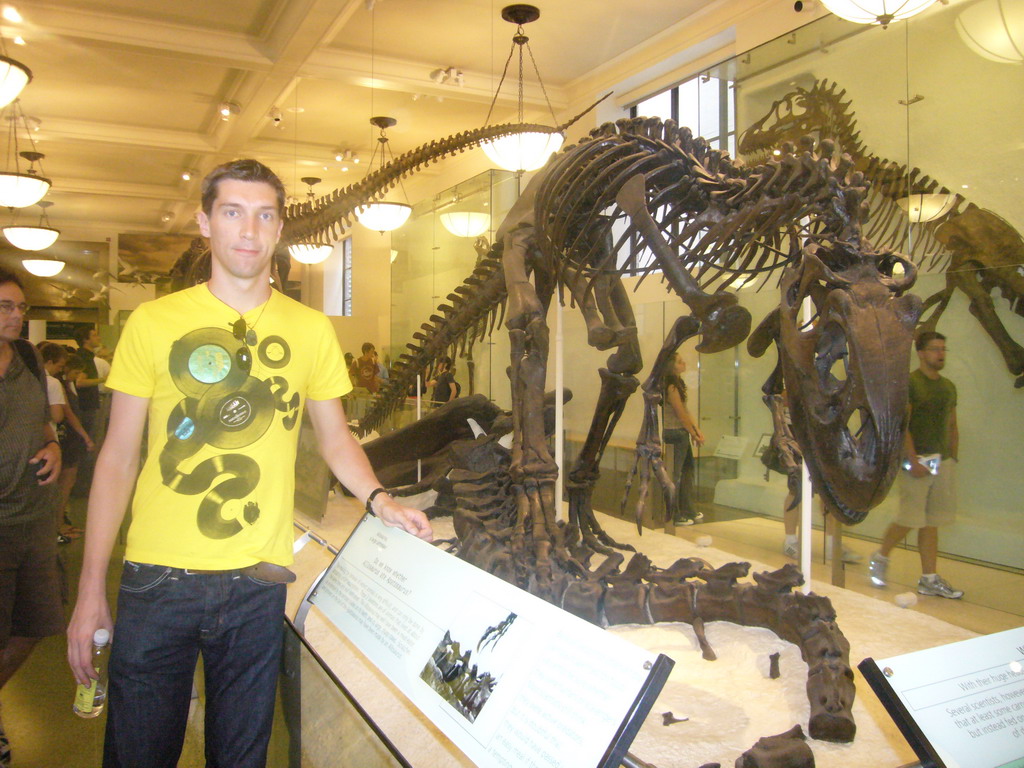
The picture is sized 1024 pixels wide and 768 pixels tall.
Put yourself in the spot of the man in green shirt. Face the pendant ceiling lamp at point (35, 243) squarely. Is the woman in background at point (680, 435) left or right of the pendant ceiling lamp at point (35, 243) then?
right

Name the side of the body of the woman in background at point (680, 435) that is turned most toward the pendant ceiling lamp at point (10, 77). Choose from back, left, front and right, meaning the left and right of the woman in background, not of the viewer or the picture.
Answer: back

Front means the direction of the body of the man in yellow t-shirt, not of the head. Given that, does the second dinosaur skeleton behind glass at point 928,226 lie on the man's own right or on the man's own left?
on the man's own left

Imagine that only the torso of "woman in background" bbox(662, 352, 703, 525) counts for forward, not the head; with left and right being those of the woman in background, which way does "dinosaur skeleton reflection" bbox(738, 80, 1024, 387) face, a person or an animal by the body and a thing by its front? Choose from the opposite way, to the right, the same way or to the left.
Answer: the opposite way

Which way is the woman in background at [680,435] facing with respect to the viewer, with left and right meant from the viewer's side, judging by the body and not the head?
facing to the right of the viewer

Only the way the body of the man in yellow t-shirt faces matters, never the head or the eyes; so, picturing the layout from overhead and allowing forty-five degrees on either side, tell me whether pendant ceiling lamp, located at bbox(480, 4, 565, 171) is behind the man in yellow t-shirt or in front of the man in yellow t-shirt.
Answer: behind

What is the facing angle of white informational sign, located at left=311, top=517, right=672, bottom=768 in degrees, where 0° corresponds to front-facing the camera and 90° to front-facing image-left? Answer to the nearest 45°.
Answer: approximately 45°

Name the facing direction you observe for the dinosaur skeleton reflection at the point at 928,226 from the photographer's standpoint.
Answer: facing to the left of the viewer

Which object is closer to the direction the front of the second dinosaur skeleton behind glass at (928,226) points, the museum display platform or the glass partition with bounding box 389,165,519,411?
the glass partition

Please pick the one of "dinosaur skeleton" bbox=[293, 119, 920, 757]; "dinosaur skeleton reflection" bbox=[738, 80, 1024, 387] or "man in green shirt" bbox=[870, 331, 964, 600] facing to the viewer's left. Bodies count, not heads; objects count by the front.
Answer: the dinosaur skeleton reflection

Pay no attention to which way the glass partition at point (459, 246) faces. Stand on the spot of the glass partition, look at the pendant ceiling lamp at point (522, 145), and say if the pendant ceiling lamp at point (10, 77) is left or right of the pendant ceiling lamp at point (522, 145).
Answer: right

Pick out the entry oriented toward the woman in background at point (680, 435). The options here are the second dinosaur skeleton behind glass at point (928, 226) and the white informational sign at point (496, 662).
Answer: the second dinosaur skeleton behind glass
